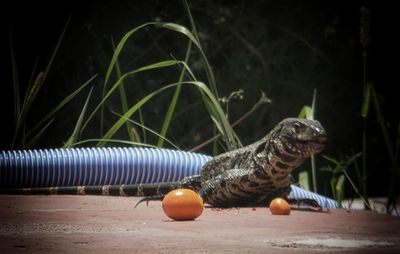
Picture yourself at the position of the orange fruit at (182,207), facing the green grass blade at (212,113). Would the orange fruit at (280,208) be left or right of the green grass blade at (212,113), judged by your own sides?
right

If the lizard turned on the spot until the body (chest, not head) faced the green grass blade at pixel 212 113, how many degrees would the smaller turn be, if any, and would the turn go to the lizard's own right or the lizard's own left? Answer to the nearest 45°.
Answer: approximately 90° to the lizard's own left

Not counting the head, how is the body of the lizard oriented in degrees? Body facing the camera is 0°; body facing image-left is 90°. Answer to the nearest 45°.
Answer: approximately 270°
